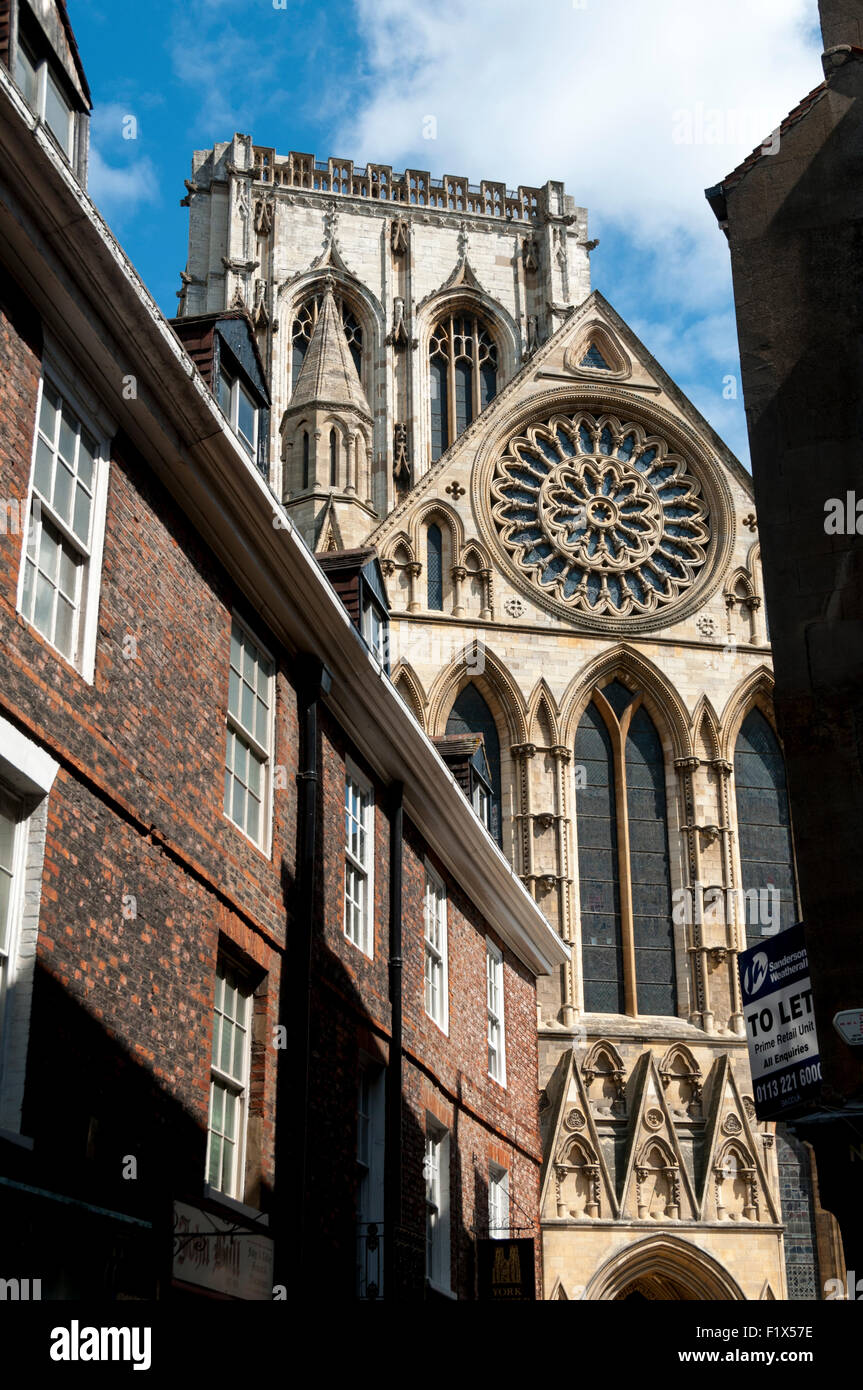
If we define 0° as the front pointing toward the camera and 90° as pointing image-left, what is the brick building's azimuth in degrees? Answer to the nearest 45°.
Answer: approximately 315°

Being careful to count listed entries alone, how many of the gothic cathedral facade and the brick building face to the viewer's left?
0

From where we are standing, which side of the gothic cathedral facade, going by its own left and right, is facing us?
front

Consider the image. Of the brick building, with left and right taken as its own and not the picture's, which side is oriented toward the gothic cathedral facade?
left

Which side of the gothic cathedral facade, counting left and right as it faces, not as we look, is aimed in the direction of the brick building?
front
